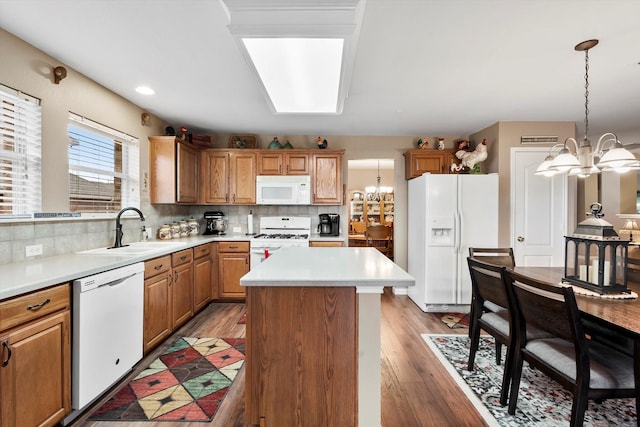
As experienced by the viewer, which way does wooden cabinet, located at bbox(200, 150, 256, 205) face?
facing the viewer

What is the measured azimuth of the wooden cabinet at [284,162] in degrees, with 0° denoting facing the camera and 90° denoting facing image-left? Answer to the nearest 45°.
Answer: approximately 0°

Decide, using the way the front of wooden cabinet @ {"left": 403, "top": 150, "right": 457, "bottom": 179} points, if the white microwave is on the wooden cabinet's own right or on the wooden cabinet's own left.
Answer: on the wooden cabinet's own right

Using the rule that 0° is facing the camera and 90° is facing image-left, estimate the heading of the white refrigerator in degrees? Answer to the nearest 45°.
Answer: approximately 0°

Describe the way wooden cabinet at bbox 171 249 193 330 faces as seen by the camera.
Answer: facing the viewer and to the right of the viewer

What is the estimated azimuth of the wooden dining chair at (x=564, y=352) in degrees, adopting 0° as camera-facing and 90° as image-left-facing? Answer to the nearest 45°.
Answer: approximately 225°

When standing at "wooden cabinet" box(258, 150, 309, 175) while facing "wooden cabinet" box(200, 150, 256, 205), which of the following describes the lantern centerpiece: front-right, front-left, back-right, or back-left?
back-left

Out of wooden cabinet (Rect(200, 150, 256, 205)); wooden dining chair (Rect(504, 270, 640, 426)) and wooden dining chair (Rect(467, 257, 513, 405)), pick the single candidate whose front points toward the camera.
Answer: the wooden cabinet

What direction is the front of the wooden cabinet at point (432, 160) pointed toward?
toward the camera

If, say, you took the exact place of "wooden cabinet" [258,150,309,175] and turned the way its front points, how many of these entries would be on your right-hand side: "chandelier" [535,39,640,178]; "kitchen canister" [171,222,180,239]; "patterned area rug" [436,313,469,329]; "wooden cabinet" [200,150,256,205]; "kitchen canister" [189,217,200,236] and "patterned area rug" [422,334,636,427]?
3
